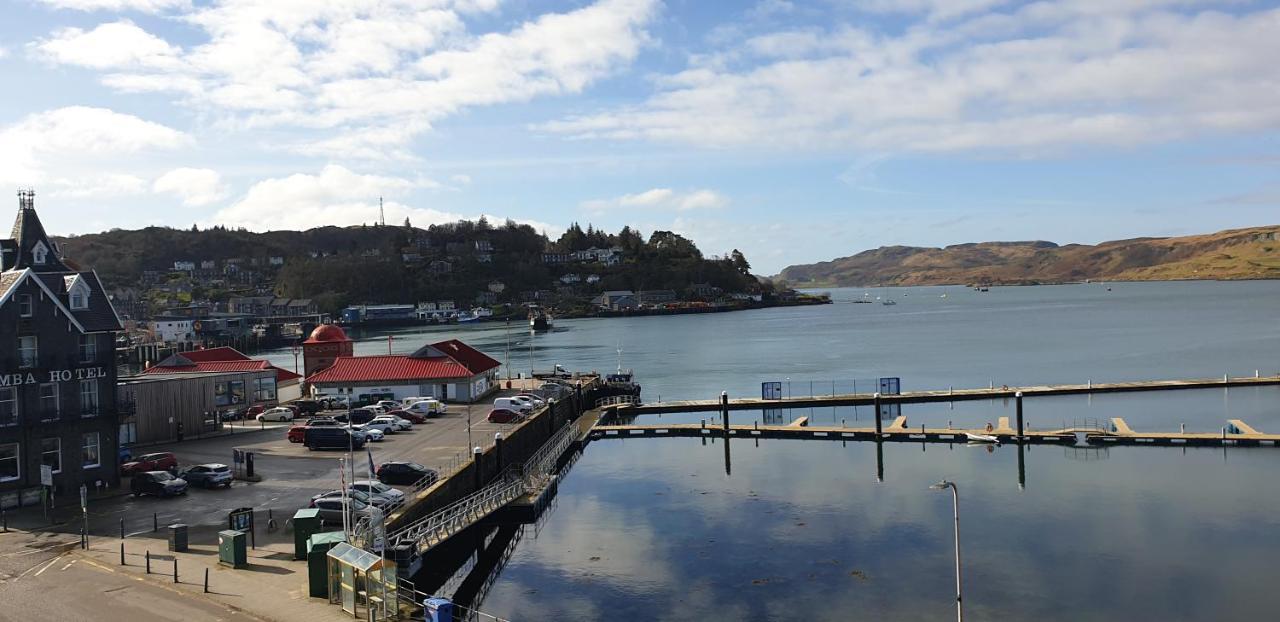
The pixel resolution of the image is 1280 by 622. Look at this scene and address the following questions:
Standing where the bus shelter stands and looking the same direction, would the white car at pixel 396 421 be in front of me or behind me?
behind

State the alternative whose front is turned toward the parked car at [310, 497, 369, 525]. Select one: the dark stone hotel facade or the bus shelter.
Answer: the dark stone hotel facade

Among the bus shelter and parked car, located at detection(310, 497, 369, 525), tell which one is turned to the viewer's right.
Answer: the parked car

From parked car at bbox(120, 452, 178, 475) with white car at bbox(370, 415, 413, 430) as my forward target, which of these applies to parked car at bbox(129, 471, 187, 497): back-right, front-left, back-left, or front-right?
back-right

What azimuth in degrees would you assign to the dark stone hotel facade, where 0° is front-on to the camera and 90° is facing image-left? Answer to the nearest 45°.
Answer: approximately 315°

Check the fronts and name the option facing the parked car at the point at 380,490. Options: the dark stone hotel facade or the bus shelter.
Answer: the dark stone hotel facade

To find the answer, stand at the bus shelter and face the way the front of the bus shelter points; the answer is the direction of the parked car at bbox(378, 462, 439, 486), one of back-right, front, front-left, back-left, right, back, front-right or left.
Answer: back-right
